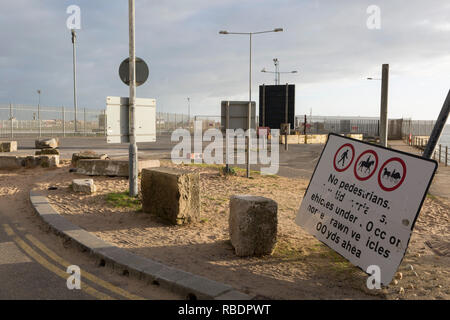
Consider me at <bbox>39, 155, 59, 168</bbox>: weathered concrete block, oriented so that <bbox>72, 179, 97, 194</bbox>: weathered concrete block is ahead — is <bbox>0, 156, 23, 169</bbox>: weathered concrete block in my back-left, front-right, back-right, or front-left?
back-right

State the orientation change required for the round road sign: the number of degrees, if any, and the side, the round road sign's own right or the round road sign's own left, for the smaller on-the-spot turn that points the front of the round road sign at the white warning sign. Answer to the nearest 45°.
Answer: approximately 135° to the round road sign's own right

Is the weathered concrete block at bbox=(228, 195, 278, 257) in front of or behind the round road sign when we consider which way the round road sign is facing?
behind

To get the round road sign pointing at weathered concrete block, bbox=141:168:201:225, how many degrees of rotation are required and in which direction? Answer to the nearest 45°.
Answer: approximately 180°

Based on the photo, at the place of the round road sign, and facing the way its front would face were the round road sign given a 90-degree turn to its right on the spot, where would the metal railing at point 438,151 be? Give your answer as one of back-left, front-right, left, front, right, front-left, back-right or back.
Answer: front-left

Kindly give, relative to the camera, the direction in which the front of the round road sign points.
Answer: facing away from the viewer

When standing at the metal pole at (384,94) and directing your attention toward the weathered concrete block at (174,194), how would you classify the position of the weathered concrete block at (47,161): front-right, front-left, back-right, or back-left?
front-right

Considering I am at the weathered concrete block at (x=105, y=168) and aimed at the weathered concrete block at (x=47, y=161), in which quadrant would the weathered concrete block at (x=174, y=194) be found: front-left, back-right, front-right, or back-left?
back-left

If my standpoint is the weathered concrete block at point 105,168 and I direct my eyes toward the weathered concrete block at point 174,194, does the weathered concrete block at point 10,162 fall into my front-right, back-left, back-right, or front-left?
back-right

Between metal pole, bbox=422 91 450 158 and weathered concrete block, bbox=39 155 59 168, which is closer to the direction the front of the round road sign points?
the weathered concrete block
